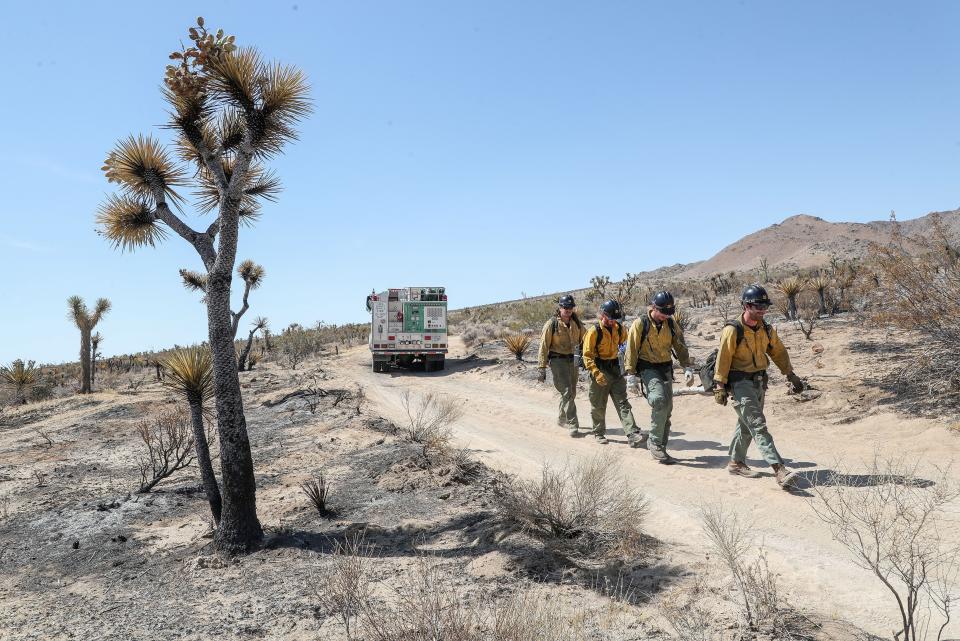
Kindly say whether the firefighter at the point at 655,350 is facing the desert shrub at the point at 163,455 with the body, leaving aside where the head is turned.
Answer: no

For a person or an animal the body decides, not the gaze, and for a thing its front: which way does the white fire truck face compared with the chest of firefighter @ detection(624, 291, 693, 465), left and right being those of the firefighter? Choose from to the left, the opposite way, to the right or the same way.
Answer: the opposite way

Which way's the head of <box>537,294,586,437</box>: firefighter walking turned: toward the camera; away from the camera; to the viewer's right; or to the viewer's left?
toward the camera

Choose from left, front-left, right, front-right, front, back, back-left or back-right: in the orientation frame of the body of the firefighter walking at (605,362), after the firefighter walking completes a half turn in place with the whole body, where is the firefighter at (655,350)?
back

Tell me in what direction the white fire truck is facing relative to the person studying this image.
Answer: facing away from the viewer

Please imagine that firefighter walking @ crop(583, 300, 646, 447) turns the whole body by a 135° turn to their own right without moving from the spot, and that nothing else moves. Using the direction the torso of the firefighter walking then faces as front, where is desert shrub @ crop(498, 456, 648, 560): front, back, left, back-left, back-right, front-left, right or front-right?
left

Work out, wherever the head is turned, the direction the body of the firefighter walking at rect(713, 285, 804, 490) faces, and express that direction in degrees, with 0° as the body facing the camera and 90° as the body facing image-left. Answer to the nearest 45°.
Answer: approximately 315°

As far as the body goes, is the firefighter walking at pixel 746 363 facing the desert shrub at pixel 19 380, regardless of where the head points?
no

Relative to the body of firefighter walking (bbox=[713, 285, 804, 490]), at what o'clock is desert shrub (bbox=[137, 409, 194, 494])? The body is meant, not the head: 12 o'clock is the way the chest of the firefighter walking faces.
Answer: The desert shrub is roughly at 4 o'clock from the firefighter walking.

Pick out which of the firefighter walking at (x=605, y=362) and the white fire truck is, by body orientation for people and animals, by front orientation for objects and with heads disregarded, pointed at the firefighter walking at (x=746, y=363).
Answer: the firefighter walking at (x=605, y=362)

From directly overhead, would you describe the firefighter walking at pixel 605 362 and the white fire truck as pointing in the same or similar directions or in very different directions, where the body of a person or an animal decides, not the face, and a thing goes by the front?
very different directions

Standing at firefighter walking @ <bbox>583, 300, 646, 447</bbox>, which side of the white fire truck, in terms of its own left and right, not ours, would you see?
back

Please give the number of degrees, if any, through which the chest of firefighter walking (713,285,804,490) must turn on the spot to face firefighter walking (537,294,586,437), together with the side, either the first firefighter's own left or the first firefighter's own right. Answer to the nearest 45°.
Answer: approximately 180°

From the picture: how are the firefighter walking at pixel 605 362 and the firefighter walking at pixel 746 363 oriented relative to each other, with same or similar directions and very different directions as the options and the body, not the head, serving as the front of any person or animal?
same or similar directions

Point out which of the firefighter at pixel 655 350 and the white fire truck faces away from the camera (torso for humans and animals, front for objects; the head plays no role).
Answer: the white fire truck

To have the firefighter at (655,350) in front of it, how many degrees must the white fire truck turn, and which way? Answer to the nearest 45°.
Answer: approximately 180°

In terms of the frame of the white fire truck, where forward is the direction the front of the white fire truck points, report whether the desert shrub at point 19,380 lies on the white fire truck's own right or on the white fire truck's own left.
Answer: on the white fire truck's own left

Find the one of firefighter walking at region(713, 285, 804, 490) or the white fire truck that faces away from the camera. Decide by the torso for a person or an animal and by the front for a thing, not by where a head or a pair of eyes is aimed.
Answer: the white fire truck
